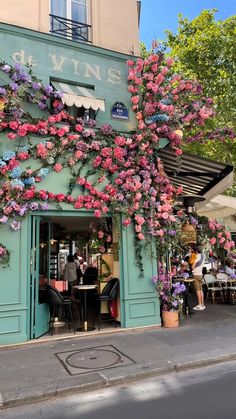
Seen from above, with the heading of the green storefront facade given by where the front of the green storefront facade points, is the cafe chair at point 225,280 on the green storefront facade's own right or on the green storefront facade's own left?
on the green storefront facade's own left

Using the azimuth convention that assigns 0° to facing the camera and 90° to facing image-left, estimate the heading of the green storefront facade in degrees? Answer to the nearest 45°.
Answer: approximately 315°
